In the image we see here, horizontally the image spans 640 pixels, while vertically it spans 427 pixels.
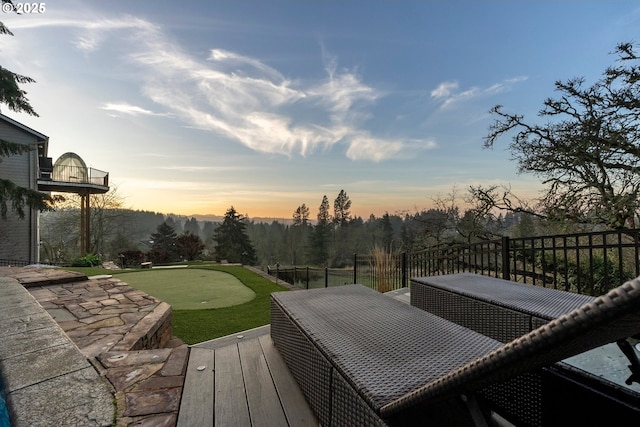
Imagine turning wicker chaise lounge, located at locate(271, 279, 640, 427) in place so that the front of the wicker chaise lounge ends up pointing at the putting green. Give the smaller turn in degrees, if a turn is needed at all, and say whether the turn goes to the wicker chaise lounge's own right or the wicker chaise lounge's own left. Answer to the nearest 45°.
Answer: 0° — it already faces it

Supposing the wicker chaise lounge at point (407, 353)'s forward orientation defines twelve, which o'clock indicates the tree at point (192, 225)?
The tree is roughly at 12 o'clock from the wicker chaise lounge.

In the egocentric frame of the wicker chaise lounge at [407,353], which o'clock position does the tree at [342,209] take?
The tree is roughly at 1 o'clock from the wicker chaise lounge.

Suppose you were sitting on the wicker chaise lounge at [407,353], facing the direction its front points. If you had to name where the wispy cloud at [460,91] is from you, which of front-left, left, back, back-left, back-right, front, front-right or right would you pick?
front-right

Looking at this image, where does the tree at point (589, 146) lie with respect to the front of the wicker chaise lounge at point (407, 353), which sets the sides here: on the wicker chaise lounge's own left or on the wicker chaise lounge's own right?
on the wicker chaise lounge's own right

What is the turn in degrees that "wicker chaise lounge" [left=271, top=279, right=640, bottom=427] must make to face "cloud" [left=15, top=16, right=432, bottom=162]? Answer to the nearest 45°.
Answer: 0° — it already faces it

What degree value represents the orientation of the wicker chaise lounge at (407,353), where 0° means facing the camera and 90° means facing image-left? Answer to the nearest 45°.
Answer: approximately 135°

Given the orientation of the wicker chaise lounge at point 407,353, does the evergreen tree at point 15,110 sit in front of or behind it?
in front
